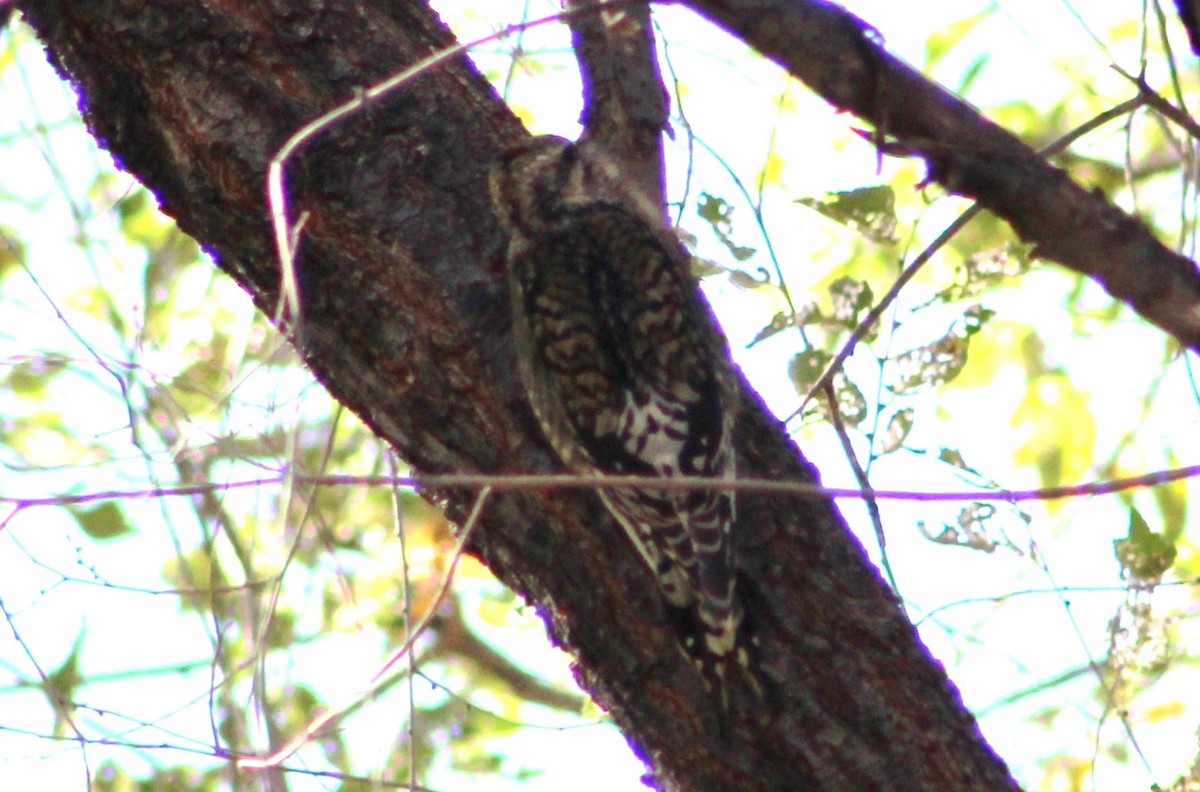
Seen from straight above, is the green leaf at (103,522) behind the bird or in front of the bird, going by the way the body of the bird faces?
in front

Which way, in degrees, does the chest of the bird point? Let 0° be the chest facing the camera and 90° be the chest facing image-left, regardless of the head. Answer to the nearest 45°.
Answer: approximately 180°

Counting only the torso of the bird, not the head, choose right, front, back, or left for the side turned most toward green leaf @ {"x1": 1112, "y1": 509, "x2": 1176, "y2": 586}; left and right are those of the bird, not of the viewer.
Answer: right
